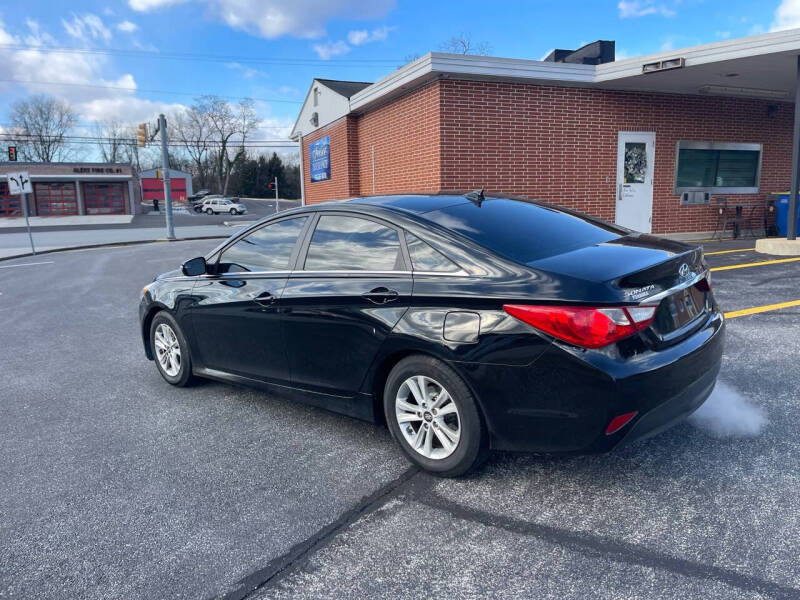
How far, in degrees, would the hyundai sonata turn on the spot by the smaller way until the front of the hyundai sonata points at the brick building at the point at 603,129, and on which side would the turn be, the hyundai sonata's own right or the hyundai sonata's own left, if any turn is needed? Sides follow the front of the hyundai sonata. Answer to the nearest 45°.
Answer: approximately 45° to the hyundai sonata's own right

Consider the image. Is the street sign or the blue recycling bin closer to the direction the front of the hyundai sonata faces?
the street sign

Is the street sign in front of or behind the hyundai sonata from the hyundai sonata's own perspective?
in front

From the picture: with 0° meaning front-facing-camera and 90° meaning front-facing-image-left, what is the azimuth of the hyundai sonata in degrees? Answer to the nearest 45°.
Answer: approximately 135°

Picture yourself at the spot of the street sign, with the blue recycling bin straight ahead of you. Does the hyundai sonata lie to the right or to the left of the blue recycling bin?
right

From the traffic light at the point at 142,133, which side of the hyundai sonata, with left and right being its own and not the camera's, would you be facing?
front

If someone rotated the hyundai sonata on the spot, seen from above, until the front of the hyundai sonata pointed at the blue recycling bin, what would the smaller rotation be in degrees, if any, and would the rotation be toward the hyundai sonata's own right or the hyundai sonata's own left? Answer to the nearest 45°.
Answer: approximately 90° to the hyundai sonata's own right
